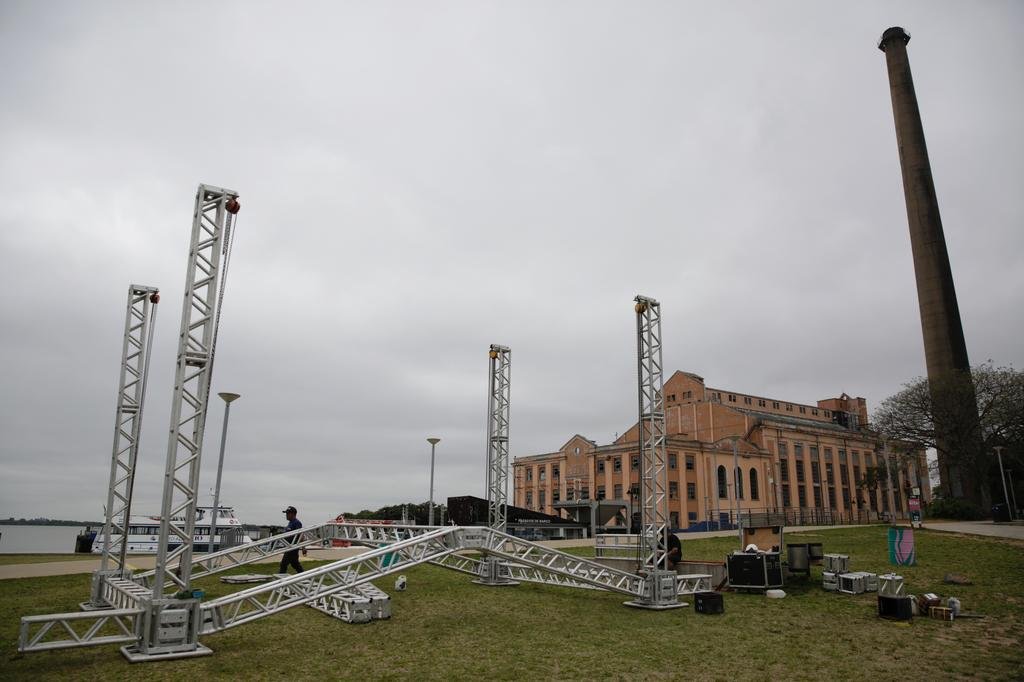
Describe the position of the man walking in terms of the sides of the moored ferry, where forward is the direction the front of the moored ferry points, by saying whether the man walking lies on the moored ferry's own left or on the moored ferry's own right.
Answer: on the moored ferry's own right

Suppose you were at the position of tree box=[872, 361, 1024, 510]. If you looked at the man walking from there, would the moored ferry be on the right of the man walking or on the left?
right

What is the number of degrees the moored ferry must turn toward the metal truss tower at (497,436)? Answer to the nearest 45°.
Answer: approximately 90° to its right

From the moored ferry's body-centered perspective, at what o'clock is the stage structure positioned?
The stage structure is roughly at 3 o'clock from the moored ferry.

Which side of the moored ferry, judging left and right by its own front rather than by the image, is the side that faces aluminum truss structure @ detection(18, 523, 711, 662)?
right

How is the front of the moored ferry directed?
to the viewer's right

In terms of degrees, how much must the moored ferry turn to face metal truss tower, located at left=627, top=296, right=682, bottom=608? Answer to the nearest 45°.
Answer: approximately 90° to its right

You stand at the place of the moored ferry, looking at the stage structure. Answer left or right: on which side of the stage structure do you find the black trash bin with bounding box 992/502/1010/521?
left
